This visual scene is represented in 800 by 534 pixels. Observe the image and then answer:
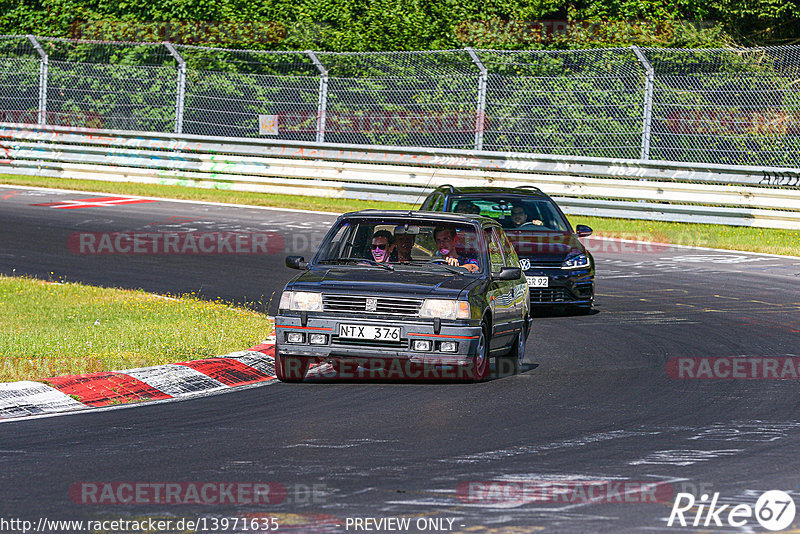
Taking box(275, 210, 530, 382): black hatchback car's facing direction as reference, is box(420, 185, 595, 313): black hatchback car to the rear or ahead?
to the rear

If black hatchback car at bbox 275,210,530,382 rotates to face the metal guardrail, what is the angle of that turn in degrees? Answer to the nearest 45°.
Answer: approximately 180°

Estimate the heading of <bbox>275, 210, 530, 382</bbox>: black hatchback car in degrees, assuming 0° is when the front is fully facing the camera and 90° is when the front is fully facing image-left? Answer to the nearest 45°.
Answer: approximately 0°

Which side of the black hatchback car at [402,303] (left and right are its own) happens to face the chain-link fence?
back
